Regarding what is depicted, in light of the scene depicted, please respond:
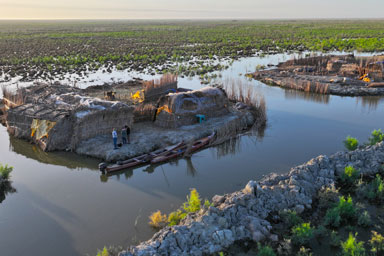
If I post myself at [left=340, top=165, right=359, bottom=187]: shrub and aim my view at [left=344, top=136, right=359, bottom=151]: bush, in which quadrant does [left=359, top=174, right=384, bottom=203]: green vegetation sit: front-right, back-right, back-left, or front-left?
back-right
